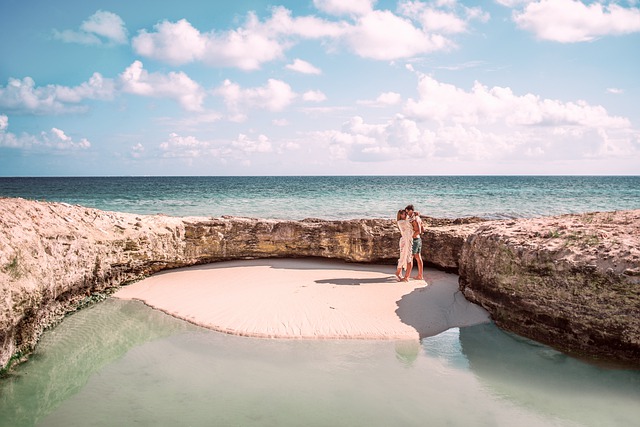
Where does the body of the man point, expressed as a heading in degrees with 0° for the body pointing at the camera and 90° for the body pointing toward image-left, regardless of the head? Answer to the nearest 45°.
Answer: approximately 90°

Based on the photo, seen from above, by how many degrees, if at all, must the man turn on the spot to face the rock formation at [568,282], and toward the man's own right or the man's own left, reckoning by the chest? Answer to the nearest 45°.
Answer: approximately 135° to the man's own left
